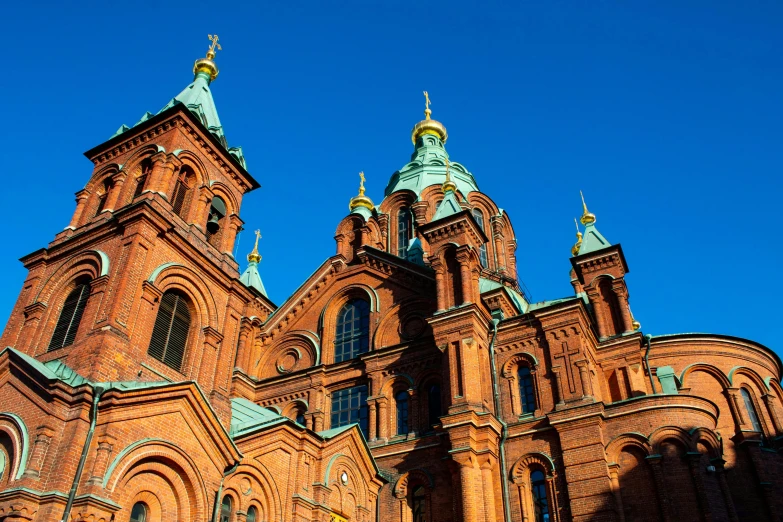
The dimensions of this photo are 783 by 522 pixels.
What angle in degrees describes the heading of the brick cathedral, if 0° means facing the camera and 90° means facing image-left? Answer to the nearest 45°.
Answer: approximately 45°
